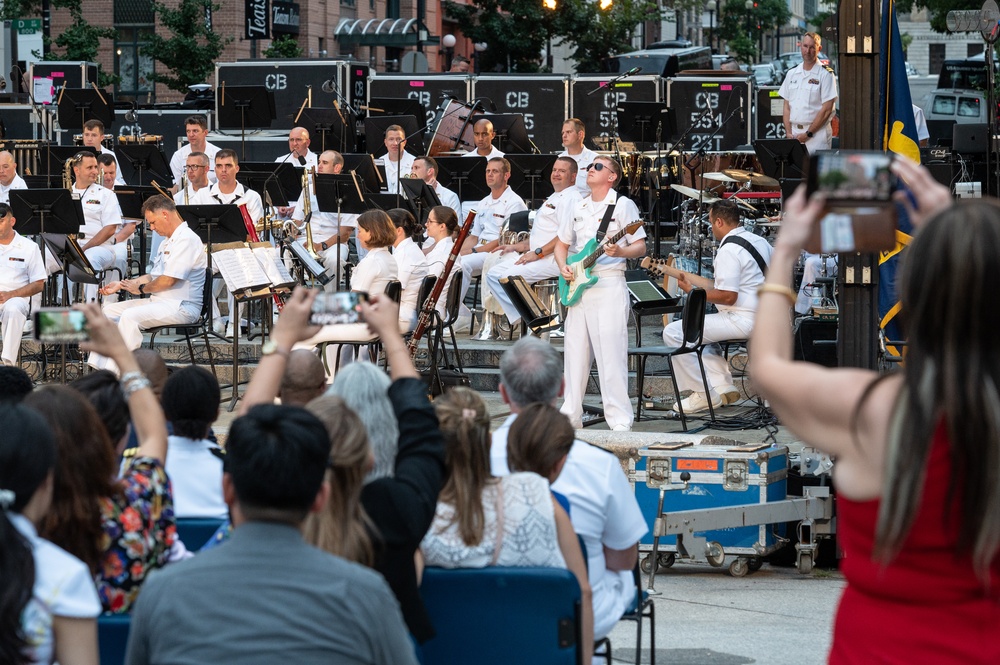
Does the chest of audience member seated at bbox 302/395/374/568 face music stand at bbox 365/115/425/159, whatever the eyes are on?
yes

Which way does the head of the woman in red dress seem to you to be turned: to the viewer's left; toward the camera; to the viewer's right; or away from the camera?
away from the camera

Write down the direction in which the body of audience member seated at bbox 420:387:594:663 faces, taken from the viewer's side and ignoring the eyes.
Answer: away from the camera

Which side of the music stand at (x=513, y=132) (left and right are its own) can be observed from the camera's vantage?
back

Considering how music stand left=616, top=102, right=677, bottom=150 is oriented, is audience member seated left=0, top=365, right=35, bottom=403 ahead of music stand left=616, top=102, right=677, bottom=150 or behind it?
behind

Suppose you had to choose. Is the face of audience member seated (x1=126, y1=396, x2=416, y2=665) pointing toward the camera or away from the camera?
away from the camera

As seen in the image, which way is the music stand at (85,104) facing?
away from the camera

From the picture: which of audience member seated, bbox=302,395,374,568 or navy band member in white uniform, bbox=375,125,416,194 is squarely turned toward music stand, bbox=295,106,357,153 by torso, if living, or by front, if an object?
the audience member seated

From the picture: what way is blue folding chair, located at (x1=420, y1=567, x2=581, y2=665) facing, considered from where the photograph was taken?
facing away from the viewer
